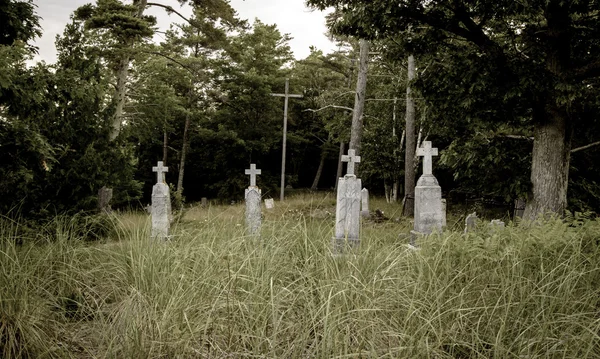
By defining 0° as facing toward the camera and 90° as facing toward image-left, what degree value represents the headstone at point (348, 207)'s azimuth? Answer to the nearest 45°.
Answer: approximately 0°

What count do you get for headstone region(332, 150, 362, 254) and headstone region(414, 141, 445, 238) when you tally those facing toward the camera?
2

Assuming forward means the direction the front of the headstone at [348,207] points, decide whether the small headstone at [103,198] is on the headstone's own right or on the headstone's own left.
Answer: on the headstone's own right

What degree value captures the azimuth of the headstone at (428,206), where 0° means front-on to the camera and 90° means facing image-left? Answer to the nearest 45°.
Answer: approximately 0°

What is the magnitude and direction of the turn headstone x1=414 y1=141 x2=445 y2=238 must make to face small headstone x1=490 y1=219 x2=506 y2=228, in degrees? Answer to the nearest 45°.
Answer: approximately 135° to its left

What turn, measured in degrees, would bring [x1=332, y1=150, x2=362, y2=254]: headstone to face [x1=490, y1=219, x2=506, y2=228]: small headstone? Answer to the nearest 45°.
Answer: approximately 90° to its left

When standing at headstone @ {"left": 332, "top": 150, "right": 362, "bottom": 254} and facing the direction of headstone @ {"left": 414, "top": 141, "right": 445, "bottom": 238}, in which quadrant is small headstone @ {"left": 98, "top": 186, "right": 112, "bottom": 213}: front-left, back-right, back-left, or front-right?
back-left

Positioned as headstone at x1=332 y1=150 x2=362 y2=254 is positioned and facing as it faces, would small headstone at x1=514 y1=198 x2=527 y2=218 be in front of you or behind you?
behind

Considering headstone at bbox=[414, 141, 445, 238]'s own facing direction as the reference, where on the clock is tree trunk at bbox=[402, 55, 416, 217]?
The tree trunk is roughly at 6 o'clock from the headstone.
